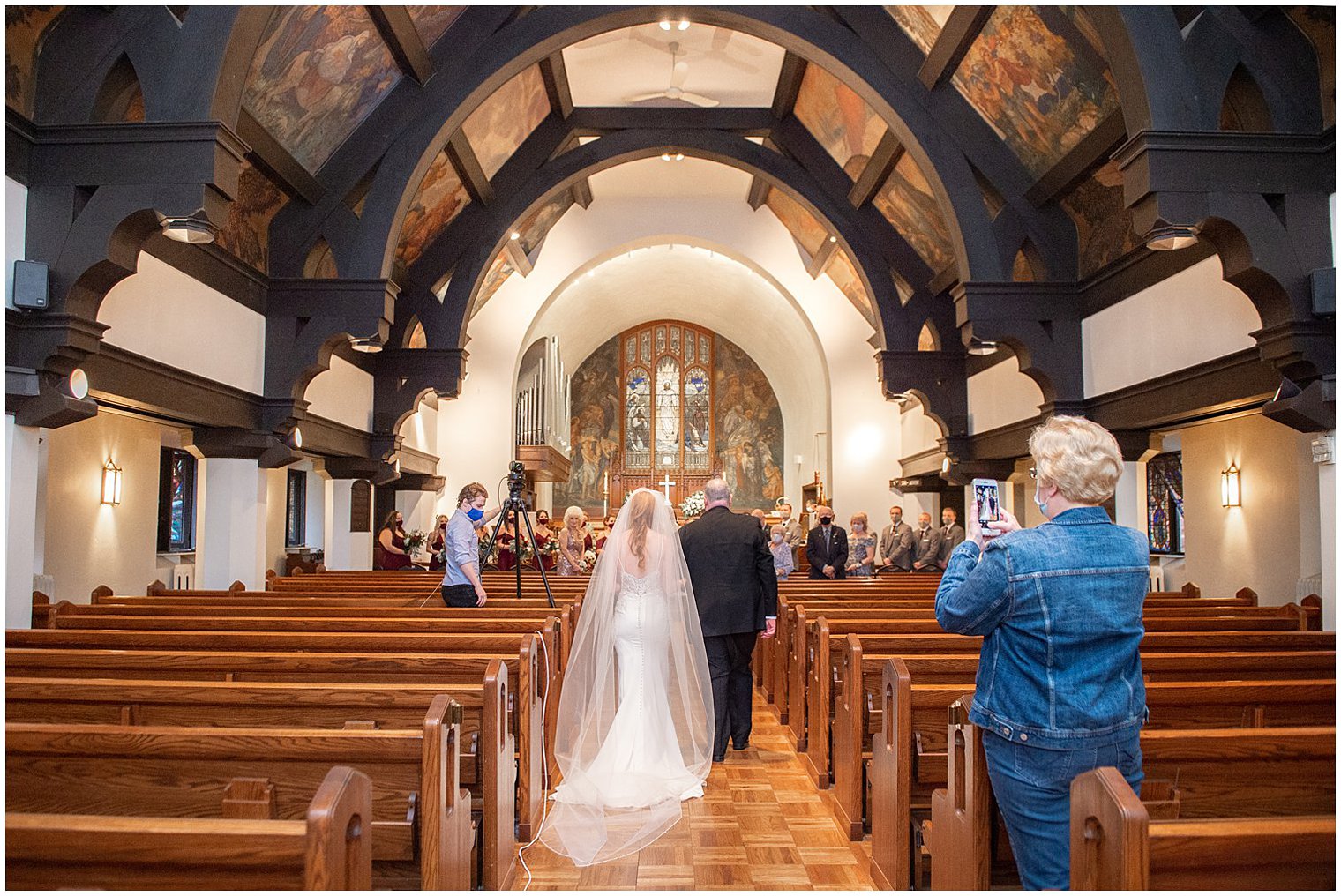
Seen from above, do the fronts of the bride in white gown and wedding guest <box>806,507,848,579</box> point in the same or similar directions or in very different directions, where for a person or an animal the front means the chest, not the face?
very different directions

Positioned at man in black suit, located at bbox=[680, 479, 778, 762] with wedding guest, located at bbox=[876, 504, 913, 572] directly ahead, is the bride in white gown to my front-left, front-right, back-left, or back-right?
back-left

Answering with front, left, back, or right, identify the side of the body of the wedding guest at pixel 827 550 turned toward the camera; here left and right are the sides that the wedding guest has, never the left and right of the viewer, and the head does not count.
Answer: front

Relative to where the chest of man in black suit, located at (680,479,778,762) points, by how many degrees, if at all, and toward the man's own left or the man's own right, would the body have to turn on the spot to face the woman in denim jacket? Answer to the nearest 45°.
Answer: approximately 180°

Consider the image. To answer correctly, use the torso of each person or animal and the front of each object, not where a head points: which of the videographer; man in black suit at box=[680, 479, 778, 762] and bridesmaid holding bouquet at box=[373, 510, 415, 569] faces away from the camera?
the man in black suit

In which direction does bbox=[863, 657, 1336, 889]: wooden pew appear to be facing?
away from the camera

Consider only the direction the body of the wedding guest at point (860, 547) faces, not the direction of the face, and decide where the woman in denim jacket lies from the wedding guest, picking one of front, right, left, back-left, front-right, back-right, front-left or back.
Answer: front-left

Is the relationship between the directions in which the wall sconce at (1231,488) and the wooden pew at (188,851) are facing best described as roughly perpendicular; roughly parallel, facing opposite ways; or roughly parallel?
roughly perpendicular

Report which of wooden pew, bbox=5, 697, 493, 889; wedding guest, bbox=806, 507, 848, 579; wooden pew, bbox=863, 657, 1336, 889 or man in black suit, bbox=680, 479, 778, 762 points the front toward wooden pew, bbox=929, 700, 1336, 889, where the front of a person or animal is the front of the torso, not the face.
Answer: the wedding guest

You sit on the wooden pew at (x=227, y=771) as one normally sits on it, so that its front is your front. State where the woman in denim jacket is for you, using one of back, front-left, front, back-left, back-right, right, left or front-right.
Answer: back-right

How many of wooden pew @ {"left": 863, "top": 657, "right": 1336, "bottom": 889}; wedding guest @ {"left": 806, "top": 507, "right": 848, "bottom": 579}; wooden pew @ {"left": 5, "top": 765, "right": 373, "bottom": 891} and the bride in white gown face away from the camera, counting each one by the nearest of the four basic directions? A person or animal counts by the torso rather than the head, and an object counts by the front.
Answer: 3

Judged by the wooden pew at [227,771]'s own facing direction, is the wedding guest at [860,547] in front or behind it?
in front

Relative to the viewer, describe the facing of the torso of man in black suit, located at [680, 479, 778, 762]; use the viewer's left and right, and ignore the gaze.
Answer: facing away from the viewer

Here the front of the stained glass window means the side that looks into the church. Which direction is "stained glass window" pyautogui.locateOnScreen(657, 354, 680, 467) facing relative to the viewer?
toward the camera

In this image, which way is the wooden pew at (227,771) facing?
away from the camera

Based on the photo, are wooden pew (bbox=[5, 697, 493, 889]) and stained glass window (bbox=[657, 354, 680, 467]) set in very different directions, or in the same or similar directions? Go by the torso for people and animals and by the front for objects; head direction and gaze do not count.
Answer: very different directions

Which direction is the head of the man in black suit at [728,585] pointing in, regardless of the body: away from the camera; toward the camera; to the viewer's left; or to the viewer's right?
away from the camera

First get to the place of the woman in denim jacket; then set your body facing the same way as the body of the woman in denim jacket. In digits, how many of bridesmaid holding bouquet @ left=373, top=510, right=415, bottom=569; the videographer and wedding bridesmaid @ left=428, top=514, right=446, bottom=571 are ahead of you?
3

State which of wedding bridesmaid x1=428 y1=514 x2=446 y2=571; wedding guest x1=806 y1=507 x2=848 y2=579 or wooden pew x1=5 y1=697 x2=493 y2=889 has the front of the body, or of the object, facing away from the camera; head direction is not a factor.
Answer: the wooden pew

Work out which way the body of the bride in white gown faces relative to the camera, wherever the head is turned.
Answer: away from the camera
